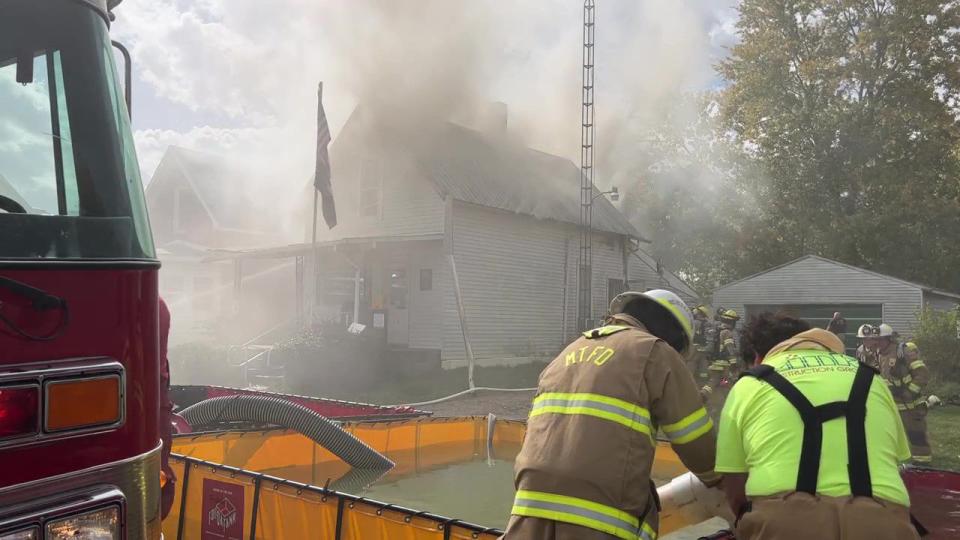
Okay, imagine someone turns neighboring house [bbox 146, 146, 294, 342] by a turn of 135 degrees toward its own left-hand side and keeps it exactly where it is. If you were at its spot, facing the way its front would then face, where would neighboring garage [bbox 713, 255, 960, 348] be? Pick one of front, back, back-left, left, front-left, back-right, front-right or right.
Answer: front-right

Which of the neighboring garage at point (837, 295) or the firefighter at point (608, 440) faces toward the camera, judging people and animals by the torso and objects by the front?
the neighboring garage

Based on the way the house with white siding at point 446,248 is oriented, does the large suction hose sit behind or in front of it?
in front

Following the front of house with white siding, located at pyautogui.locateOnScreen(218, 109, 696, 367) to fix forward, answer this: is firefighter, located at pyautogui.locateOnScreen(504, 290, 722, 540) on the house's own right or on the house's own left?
on the house's own left

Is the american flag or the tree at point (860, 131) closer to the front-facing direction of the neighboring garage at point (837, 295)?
the american flag

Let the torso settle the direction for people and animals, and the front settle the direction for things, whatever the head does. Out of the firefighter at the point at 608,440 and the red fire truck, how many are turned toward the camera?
1

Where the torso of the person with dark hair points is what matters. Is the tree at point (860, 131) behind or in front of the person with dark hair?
in front

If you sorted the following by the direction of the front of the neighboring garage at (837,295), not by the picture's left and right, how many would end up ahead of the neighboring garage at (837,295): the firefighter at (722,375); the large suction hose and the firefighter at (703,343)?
3

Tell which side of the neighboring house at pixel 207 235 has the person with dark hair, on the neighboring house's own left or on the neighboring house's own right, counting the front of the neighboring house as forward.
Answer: on the neighboring house's own left

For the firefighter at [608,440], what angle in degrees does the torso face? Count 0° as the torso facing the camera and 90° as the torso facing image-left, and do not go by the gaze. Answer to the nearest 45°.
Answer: approximately 225°

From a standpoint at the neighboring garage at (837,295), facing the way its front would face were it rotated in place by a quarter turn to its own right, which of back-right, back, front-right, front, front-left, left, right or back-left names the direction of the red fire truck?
left

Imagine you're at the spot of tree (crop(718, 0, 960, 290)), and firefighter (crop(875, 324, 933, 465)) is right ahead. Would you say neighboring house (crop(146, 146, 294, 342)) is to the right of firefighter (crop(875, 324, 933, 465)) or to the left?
right

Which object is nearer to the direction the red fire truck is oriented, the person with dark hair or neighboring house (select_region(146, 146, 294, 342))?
the person with dark hair

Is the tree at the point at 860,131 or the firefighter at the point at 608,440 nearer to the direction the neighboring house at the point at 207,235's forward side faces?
the firefighter

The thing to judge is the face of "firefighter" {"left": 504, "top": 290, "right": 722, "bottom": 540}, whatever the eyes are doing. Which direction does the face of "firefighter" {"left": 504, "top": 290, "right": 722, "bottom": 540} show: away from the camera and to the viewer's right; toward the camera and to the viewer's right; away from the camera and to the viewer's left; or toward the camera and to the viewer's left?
away from the camera and to the viewer's right

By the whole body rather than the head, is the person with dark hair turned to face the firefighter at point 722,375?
yes

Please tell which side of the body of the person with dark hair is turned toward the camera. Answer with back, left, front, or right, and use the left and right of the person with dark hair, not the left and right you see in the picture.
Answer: back

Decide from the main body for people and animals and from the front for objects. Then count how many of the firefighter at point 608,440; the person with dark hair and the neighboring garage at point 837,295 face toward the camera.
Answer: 1

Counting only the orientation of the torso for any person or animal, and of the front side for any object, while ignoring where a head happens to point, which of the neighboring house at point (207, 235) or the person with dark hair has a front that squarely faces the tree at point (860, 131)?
the person with dark hair

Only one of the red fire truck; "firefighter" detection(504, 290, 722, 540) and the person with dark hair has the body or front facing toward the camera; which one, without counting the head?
the red fire truck

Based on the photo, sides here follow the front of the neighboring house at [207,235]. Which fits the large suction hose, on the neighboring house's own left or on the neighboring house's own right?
on the neighboring house's own left
